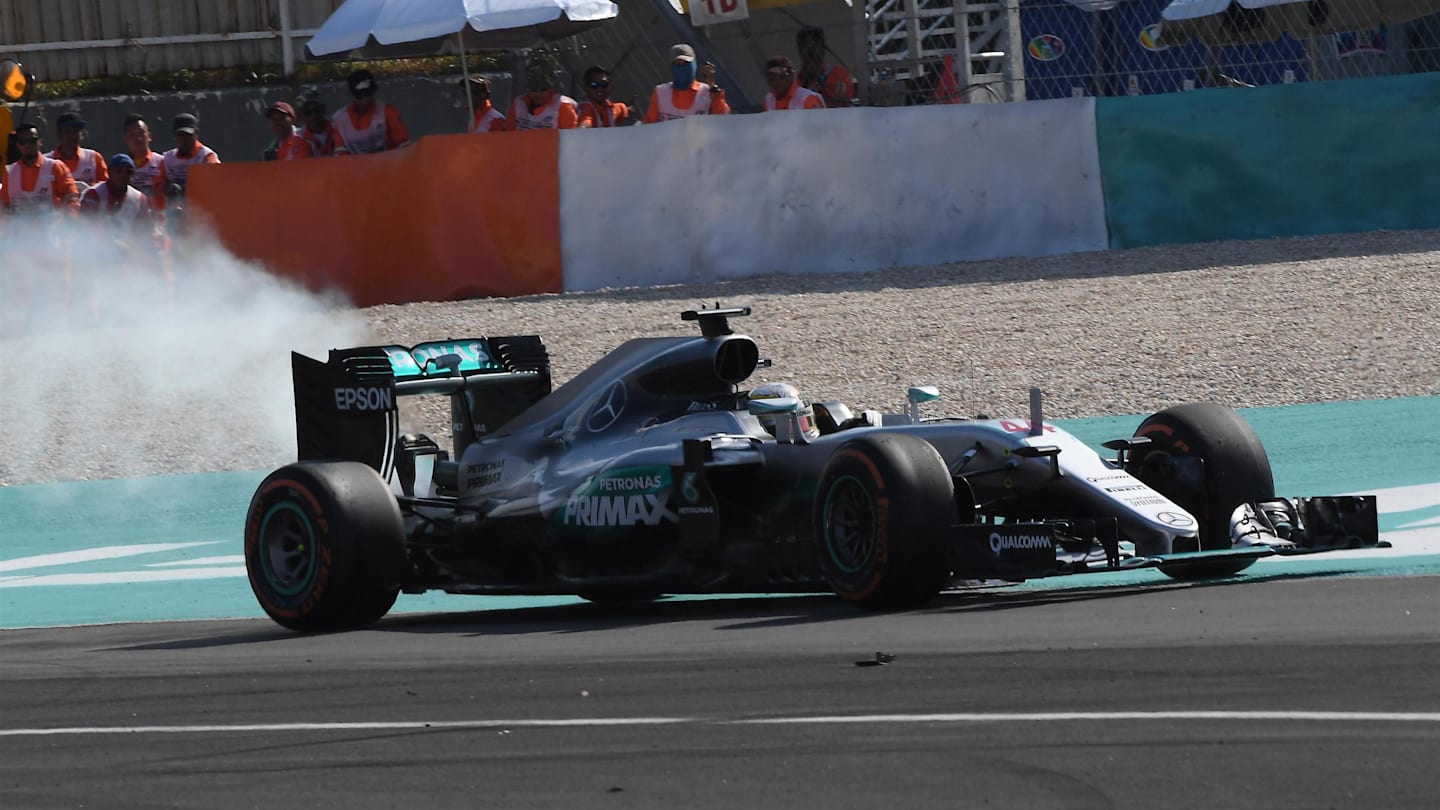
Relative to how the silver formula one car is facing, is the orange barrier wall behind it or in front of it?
behind

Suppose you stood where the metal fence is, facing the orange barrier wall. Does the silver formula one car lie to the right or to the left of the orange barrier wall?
left

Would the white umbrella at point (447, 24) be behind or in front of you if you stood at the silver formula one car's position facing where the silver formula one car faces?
behind

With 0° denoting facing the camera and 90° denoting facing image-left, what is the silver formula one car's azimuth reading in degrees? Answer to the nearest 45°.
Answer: approximately 315°

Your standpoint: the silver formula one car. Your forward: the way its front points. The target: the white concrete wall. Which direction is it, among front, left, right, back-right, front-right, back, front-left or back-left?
back-left

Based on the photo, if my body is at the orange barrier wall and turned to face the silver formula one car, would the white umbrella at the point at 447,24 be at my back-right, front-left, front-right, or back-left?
back-left
